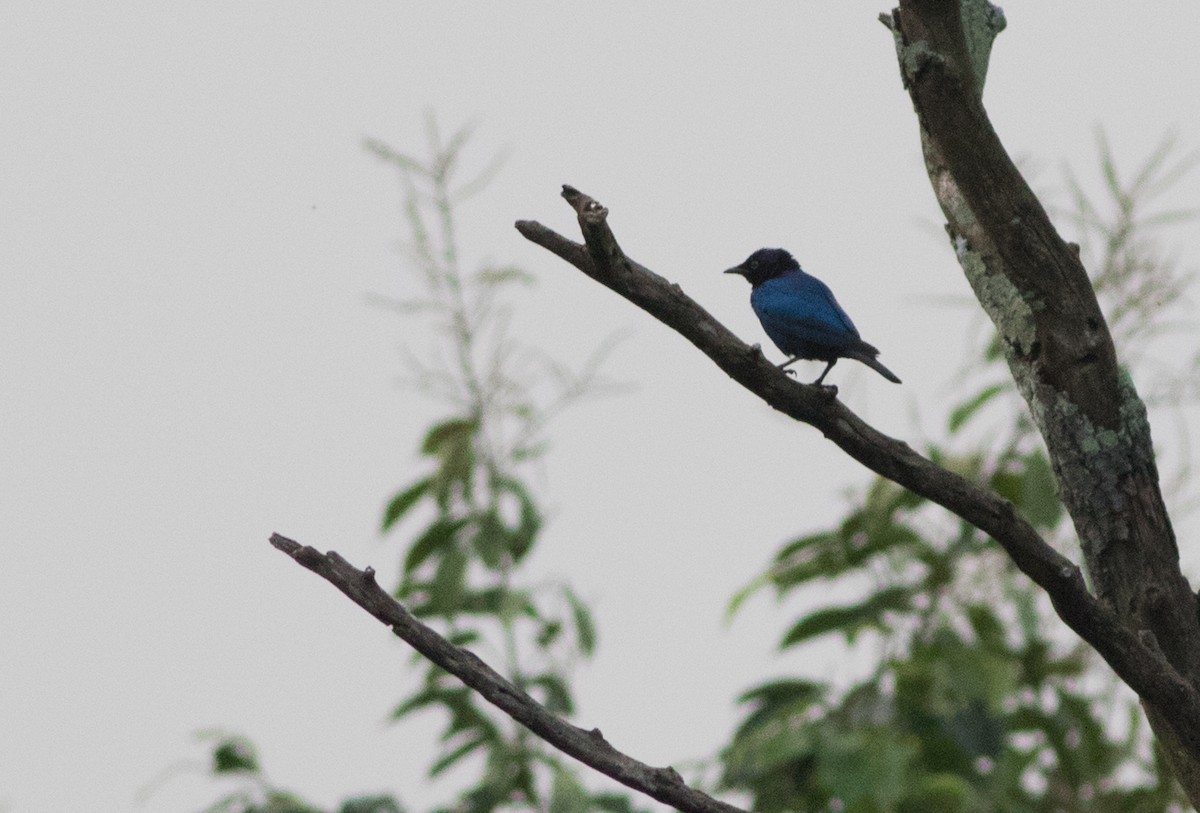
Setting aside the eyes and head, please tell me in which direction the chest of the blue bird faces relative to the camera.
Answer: to the viewer's left
